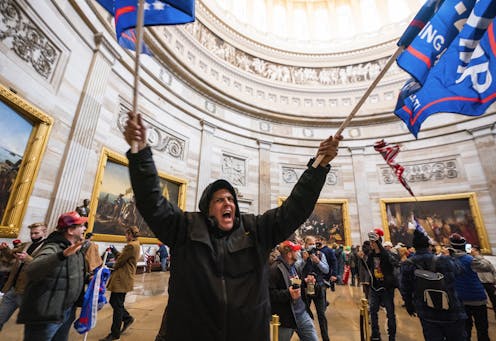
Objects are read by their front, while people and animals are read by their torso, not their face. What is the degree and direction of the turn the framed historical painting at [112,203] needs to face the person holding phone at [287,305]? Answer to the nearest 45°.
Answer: approximately 45° to its right

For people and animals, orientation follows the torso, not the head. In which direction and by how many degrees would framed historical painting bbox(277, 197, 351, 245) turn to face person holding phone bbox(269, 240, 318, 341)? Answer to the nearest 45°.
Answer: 0° — it already faces them

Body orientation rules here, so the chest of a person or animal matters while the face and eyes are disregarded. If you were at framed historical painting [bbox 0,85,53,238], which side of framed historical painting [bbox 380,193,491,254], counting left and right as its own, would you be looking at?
front

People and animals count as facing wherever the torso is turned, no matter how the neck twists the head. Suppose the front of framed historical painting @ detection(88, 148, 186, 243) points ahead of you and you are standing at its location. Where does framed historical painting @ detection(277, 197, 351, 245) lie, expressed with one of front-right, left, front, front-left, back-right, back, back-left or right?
front-left

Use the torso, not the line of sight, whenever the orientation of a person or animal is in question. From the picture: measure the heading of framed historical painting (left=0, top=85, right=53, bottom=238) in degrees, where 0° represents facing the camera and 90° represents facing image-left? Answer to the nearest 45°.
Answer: approximately 315°

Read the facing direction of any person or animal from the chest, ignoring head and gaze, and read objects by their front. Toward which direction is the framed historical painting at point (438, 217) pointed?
toward the camera

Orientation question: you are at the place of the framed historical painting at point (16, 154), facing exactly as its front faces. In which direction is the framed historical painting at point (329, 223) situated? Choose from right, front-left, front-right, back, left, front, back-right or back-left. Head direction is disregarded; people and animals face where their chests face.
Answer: front-left

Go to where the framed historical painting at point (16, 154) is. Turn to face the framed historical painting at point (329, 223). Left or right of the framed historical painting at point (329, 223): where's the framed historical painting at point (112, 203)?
left

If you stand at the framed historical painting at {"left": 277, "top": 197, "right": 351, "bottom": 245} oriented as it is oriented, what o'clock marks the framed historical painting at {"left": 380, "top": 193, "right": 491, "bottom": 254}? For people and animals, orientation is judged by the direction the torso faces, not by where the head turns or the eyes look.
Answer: the framed historical painting at {"left": 380, "top": 193, "right": 491, "bottom": 254} is roughly at 9 o'clock from the framed historical painting at {"left": 277, "top": 197, "right": 351, "bottom": 245}.

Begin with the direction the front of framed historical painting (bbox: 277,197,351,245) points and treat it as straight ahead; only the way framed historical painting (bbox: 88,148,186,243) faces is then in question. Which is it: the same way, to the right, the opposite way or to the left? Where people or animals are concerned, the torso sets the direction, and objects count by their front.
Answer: to the left

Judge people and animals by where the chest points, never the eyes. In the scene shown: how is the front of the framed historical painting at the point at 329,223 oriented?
toward the camera
